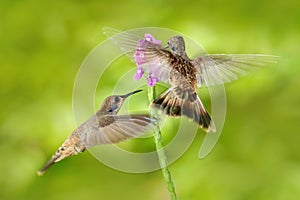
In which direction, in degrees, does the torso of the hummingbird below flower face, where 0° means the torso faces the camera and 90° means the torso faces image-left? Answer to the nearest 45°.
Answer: approximately 270°
